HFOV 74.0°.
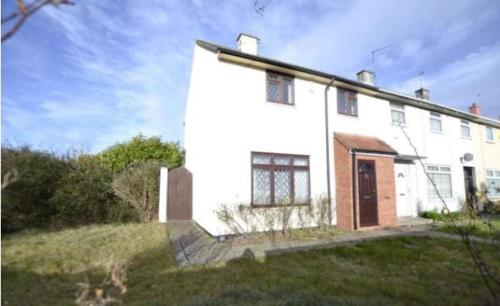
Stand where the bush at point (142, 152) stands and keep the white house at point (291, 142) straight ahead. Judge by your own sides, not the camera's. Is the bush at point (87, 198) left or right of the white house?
right

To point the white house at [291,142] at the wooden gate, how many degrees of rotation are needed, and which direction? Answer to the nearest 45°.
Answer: approximately 135° to its right

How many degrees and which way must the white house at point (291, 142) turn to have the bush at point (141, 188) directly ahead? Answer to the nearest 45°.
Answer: approximately 135° to its right

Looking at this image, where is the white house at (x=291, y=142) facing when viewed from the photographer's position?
facing the viewer and to the right of the viewer

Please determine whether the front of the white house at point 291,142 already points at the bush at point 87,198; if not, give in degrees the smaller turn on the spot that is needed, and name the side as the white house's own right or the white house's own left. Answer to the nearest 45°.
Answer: approximately 135° to the white house's own right

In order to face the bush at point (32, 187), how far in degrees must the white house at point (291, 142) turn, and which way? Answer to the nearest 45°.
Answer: approximately 135° to its right

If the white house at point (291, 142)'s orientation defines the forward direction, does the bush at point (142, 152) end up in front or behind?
behind
